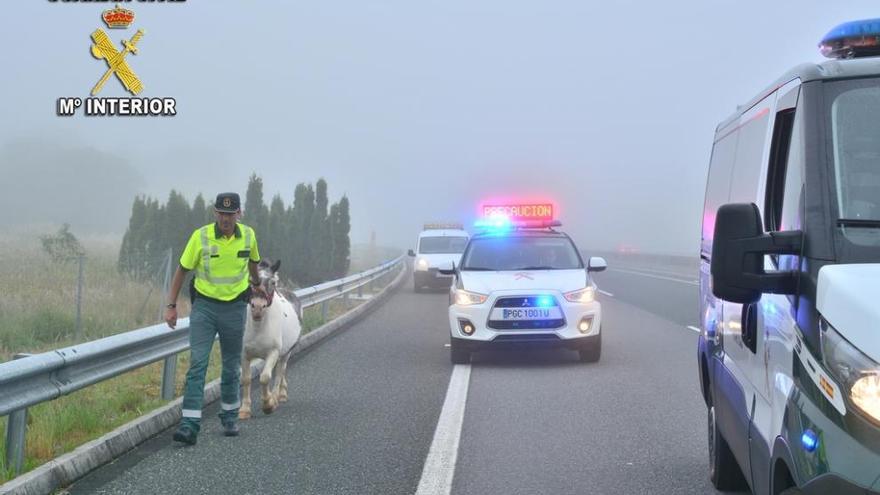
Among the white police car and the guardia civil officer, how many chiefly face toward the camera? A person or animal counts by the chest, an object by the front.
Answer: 2

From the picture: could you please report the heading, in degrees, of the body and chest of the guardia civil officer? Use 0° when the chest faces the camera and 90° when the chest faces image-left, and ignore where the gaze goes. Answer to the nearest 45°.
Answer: approximately 0°

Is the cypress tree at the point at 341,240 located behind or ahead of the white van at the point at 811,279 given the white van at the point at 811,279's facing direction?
behind

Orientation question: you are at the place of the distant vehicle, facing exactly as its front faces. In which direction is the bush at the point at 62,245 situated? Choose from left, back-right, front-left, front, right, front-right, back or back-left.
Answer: right

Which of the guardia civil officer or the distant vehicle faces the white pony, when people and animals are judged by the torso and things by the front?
the distant vehicle

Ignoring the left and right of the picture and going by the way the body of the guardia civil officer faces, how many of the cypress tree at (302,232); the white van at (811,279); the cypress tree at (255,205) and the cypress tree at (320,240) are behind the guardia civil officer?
3

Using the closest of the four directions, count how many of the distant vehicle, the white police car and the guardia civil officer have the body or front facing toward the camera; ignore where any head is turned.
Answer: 3

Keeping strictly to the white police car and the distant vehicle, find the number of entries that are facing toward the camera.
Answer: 2

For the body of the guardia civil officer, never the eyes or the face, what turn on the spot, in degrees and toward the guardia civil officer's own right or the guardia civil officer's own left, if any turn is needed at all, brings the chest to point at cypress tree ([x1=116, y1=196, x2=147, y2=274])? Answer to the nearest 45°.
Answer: approximately 180°

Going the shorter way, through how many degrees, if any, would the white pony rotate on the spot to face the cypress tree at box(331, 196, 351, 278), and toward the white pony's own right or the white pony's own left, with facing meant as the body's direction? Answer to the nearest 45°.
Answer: approximately 135° to the white pony's own right

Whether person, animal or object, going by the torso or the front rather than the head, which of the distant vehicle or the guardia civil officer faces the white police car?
the distant vehicle
